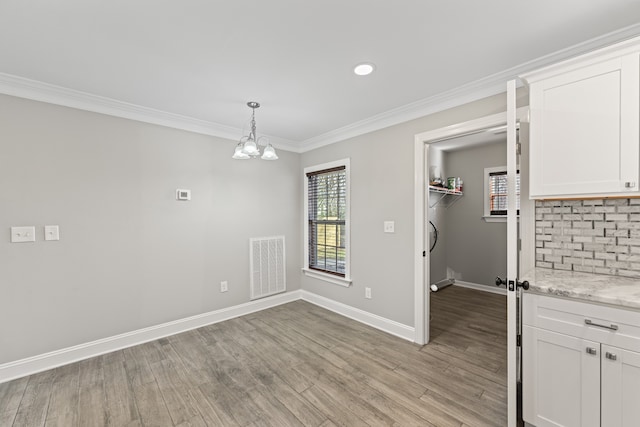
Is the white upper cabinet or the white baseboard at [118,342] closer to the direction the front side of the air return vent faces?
the white upper cabinet

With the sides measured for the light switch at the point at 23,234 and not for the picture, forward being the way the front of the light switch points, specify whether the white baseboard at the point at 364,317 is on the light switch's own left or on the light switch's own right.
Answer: on the light switch's own left

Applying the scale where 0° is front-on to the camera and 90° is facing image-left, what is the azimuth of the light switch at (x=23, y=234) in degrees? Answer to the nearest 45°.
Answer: approximately 0°

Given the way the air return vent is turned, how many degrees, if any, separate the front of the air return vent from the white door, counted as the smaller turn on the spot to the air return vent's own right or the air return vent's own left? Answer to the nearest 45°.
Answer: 0° — it already faces it

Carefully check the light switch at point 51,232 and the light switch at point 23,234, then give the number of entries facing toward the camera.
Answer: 2

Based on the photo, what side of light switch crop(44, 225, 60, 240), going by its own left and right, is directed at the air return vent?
left

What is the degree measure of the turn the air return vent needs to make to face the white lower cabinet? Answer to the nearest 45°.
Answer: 0° — it already faces it

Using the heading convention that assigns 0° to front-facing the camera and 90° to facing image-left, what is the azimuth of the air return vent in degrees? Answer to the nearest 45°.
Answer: approximately 315°

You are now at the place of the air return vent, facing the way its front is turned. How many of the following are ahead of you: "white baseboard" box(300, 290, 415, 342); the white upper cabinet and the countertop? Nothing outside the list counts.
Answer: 3
